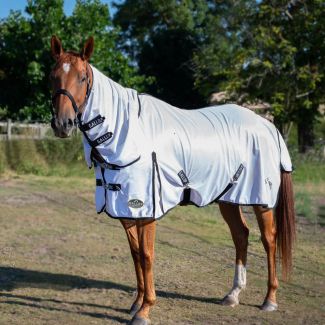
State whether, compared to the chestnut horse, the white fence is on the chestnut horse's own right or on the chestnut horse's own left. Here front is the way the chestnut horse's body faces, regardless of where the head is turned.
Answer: on the chestnut horse's own right

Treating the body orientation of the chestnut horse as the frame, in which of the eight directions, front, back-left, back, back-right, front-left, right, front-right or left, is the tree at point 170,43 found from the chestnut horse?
back-right

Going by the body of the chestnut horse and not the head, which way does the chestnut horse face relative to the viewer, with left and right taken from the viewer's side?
facing the viewer and to the left of the viewer

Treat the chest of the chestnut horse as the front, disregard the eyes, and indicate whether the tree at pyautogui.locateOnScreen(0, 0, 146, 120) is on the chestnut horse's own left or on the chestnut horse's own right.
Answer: on the chestnut horse's own right

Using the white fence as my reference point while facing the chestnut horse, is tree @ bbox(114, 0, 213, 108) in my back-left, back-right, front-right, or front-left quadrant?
back-left
